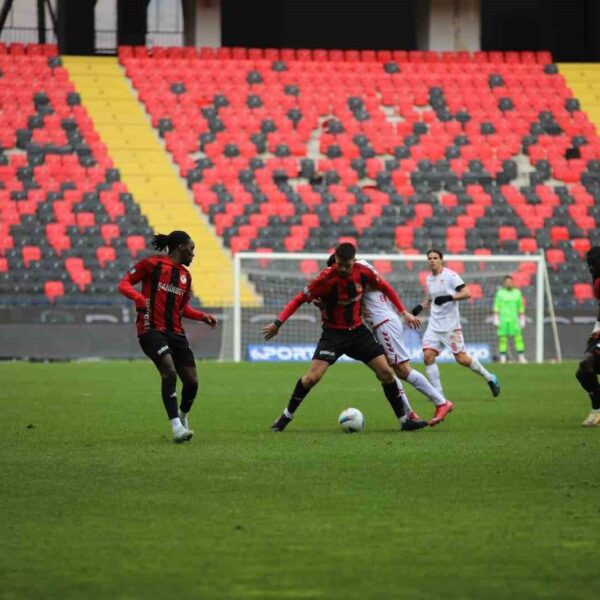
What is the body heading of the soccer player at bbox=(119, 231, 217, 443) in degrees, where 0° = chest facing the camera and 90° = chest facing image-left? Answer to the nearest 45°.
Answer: approximately 315°

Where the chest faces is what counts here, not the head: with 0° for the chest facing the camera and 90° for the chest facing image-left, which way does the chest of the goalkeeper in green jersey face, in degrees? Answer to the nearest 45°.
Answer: approximately 0°

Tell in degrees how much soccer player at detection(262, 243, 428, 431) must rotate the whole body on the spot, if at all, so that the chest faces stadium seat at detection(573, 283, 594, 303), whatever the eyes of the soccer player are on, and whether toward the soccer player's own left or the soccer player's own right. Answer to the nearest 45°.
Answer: approximately 180°

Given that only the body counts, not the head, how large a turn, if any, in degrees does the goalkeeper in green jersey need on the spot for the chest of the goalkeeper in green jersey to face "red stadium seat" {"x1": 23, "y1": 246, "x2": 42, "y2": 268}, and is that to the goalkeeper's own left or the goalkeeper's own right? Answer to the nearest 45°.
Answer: approximately 90° to the goalkeeper's own right

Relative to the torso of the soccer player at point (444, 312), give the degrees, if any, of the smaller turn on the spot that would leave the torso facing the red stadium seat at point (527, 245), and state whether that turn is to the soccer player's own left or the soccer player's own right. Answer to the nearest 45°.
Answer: approximately 135° to the soccer player's own right

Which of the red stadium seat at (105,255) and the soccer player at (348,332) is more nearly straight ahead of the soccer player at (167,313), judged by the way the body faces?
the soccer player

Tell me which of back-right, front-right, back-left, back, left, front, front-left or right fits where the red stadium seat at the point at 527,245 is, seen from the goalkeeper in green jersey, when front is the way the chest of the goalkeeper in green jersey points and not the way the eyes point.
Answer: back

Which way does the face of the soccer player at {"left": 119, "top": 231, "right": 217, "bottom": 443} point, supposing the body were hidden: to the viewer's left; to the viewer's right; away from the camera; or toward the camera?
to the viewer's right
